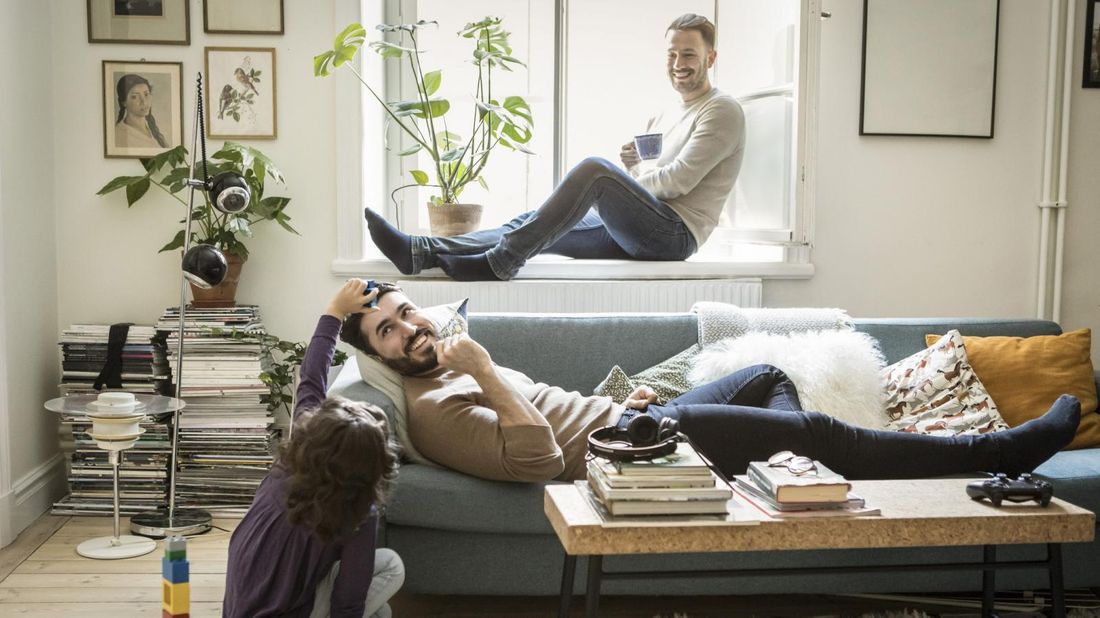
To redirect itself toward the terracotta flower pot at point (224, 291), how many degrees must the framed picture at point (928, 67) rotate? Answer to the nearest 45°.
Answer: approximately 45° to its right

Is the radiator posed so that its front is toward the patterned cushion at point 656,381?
yes

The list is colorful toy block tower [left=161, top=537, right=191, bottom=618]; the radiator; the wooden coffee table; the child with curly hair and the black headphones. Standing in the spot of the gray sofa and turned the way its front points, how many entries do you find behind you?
1

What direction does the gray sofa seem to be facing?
toward the camera

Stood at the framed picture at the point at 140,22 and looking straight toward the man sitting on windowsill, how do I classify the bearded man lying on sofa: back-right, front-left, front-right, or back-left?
front-right

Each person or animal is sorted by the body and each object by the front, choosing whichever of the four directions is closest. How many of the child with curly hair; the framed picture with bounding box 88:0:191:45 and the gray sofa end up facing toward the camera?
2

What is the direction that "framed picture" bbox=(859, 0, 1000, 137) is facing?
toward the camera

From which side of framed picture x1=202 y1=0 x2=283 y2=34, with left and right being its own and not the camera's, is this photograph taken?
front

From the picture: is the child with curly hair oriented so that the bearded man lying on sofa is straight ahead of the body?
yes

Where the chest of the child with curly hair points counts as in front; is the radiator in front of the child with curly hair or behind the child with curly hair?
in front

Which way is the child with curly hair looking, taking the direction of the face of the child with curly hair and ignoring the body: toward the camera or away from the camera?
away from the camera

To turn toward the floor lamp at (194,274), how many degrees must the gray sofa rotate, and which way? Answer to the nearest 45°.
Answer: approximately 135° to its right

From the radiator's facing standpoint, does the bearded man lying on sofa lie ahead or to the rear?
ahead

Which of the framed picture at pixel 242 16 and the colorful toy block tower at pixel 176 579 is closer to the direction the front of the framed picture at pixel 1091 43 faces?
the colorful toy block tower
